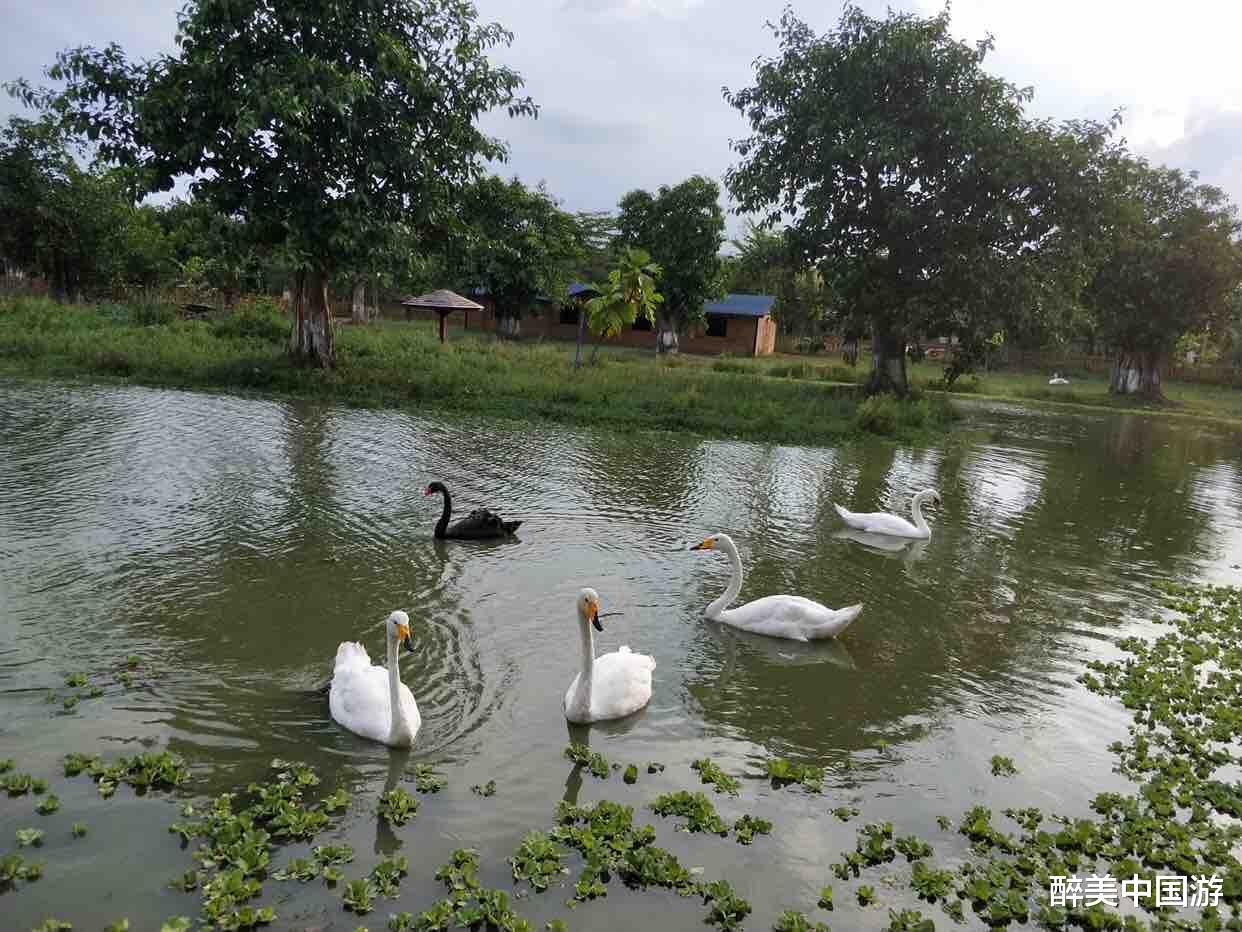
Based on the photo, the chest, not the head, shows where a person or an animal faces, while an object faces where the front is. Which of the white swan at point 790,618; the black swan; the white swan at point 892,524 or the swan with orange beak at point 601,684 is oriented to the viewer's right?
the white swan at point 892,524

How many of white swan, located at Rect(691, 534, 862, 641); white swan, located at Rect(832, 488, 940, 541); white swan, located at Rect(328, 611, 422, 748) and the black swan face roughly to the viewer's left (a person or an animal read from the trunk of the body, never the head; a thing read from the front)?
2

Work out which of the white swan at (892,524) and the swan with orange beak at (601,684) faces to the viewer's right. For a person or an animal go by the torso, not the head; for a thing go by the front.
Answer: the white swan

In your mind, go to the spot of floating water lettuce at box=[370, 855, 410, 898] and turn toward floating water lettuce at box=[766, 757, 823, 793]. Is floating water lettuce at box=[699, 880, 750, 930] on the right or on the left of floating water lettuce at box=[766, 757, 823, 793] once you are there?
right

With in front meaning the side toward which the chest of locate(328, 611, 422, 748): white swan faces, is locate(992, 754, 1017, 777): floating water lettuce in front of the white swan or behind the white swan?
in front

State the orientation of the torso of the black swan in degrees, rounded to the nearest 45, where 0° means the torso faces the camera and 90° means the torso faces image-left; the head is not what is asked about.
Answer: approximately 90°

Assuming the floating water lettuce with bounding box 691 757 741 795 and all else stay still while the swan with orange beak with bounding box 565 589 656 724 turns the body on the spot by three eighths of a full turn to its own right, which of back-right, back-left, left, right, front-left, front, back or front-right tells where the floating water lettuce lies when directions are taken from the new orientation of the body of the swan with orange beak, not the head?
back-right

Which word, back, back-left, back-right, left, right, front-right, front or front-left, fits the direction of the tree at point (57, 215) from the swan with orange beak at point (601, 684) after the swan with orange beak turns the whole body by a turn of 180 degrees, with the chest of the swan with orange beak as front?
left

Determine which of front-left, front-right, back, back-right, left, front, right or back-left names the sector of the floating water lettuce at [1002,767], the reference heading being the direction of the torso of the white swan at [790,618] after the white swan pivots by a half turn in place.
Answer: front-right

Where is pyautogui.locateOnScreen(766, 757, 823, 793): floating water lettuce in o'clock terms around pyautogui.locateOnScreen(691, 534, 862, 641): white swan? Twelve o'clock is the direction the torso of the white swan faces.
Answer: The floating water lettuce is roughly at 9 o'clock from the white swan.

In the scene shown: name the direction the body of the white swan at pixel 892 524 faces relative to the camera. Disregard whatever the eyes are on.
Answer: to the viewer's right

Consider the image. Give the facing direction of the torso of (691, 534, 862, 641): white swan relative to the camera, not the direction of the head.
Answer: to the viewer's left

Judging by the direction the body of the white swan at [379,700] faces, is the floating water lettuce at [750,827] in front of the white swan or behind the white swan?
in front

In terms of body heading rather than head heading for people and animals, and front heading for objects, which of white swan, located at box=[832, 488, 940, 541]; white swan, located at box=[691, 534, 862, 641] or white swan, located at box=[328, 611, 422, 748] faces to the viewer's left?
white swan, located at box=[691, 534, 862, 641]

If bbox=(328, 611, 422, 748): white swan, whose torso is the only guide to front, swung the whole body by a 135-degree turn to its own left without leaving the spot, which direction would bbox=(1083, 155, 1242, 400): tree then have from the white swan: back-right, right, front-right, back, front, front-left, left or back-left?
front-right

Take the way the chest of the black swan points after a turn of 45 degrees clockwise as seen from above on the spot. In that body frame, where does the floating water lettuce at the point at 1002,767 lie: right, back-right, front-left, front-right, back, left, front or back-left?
back

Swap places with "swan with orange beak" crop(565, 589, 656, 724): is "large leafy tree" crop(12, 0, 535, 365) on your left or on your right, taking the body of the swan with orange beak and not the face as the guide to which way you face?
on your right
